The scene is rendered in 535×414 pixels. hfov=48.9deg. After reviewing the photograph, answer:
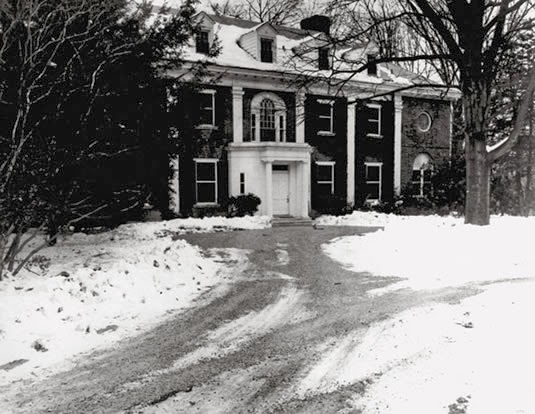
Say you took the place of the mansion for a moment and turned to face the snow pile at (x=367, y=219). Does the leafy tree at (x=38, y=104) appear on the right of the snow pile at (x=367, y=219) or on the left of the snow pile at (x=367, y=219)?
right

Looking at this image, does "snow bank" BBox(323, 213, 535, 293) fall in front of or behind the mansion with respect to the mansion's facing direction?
in front

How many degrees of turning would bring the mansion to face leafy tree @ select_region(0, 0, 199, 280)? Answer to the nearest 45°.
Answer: approximately 45° to its right

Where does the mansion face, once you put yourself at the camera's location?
facing the viewer and to the right of the viewer

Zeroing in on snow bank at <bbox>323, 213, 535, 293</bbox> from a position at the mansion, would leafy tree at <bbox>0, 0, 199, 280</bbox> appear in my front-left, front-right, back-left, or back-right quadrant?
front-right

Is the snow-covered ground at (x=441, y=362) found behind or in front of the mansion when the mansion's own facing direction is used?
in front
